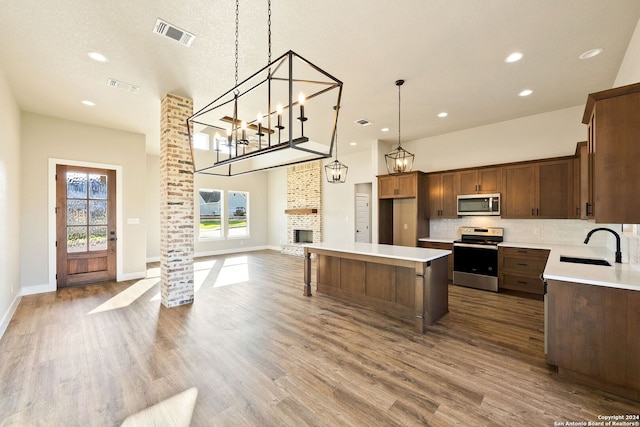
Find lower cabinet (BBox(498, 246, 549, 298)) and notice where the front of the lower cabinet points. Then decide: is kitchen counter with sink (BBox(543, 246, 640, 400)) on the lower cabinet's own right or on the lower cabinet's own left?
on the lower cabinet's own left

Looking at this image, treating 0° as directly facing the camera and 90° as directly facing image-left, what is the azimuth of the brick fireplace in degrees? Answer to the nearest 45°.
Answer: approximately 45°

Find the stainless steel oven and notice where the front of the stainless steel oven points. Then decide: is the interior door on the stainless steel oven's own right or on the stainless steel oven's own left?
on the stainless steel oven's own right

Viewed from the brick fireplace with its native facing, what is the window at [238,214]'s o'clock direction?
The window is roughly at 2 o'clock from the brick fireplace.

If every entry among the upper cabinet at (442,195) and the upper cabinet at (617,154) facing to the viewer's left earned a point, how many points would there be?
1

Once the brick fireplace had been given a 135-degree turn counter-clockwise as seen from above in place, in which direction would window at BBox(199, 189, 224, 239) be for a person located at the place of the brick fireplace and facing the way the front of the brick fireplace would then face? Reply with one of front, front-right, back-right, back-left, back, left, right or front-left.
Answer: back

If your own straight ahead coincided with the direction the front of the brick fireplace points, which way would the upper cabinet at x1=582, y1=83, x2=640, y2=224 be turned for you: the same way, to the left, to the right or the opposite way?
to the right

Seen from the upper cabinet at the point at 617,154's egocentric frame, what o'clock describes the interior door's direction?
The interior door is roughly at 1 o'clock from the upper cabinet.

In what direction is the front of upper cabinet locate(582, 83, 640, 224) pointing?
to the viewer's left

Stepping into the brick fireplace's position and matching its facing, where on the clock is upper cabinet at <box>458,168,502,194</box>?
The upper cabinet is roughly at 9 o'clock from the brick fireplace.

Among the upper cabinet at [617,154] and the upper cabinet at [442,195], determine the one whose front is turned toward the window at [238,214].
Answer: the upper cabinet at [617,154]
